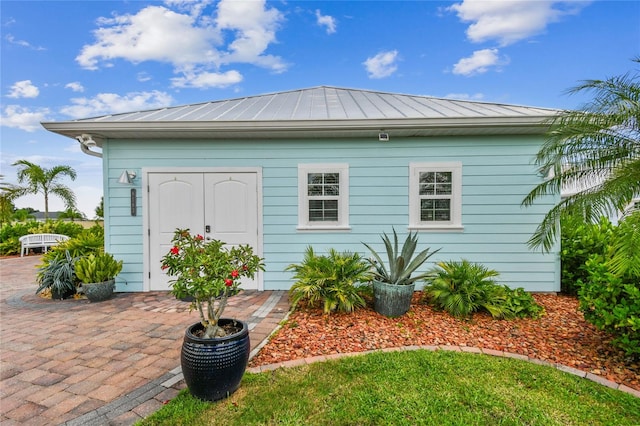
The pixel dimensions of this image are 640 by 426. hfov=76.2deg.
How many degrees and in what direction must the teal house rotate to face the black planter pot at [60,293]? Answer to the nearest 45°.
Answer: approximately 90° to its right

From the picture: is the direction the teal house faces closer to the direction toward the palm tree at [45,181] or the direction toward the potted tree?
the potted tree

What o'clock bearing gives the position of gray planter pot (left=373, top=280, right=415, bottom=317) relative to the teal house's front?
The gray planter pot is roughly at 11 o'clock from the teal house.

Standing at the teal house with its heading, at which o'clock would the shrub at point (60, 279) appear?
The shrub is roughly at 3 o'clock from the teal house.

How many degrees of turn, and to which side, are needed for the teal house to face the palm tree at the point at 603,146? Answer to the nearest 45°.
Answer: approximately 45° to its left

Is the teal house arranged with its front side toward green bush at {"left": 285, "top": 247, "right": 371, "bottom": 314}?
yes

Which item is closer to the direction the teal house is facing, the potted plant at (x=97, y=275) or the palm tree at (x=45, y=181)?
the potted plant

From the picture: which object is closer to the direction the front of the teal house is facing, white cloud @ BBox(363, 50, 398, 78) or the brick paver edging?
the brick paver edging

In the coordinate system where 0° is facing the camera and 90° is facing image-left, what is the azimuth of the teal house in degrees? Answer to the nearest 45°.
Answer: approximately 0°

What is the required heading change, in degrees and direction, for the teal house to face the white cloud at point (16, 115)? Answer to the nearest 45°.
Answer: approximately 135° to its right
